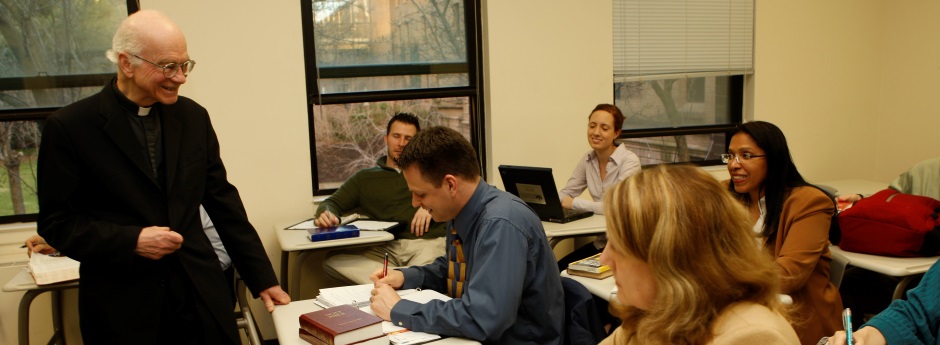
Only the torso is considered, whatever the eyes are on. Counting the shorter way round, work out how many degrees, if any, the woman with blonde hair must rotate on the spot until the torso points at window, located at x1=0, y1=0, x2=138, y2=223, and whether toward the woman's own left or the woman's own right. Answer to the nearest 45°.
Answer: approximately 45° to the woman's own right

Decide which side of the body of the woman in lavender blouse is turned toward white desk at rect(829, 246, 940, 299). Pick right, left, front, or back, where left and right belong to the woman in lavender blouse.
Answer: left

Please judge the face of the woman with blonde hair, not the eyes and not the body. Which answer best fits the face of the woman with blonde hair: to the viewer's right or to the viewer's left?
to the viewer's left

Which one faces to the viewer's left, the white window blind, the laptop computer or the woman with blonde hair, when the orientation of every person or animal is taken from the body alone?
the woman with blonde hair

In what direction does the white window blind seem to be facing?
toward the camera

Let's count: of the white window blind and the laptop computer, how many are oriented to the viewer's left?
0

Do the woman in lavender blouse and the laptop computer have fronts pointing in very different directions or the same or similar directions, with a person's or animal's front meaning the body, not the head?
very different directions

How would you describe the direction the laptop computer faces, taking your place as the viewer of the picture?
facing away from the viewer and to the right of the viewer

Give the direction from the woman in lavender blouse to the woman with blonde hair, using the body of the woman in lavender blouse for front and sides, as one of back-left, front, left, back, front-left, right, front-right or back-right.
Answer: front-left

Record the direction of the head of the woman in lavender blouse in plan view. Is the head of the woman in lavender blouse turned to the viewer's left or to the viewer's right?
to the viewer's left

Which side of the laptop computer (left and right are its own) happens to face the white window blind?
front

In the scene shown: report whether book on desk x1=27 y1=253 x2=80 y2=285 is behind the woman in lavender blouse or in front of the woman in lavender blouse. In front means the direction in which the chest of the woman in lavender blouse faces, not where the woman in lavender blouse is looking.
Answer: in front

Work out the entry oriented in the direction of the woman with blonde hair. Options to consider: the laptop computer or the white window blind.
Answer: the white window blind

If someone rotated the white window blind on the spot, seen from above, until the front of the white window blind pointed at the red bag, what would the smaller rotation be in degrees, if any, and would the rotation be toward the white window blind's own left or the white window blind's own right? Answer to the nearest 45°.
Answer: approximately 45° to the white window blind's own left

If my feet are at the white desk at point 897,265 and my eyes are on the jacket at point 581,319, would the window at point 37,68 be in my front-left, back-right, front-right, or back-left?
front-right

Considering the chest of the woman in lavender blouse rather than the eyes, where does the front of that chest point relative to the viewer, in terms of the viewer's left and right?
facing the viewer and to the left of the viewer
